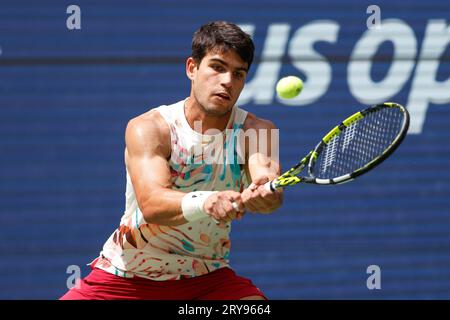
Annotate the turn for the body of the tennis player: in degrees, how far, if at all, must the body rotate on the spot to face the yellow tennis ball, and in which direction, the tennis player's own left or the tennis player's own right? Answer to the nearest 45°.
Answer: approximately 45° to the tennis player's own left

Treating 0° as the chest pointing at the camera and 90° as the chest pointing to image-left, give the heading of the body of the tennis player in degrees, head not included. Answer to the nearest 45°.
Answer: approximately 315°

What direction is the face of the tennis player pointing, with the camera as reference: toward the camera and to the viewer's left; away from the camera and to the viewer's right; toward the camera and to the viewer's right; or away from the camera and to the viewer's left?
toward the camera and to the viewer's right
